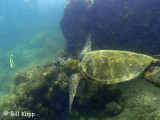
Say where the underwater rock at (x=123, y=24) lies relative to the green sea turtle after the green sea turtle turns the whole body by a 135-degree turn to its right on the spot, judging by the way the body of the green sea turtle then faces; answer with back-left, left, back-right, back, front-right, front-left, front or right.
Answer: front-left

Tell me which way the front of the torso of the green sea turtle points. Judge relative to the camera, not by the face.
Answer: to the viewer's left
